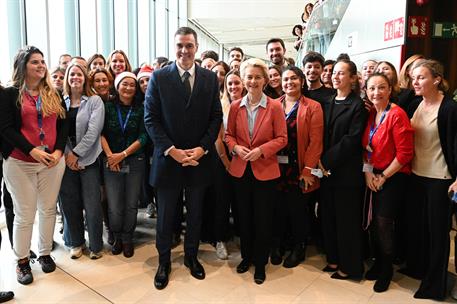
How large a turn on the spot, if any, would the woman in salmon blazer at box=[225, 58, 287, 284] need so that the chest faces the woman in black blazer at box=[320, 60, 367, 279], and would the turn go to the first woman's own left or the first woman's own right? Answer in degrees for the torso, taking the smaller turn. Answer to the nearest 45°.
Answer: approximately 90° to the first woman's own left

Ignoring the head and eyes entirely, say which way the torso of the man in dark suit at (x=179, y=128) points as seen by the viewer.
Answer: toward the camera

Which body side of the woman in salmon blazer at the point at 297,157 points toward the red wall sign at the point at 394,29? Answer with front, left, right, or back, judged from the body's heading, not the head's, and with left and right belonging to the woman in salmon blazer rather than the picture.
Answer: back

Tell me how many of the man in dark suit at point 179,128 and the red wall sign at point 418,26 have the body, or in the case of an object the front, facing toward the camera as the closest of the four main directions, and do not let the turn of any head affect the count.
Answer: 2

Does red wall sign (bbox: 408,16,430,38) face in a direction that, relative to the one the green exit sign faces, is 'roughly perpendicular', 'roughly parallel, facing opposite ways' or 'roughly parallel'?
roughly parallel

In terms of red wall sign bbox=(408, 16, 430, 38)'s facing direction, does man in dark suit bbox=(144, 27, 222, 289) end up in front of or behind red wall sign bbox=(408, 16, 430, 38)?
in front

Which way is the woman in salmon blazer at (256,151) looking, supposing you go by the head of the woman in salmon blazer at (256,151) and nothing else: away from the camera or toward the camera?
toward the camera

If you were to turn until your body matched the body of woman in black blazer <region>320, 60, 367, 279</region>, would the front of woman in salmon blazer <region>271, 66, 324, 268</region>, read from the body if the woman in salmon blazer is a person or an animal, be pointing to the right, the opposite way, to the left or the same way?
the same way

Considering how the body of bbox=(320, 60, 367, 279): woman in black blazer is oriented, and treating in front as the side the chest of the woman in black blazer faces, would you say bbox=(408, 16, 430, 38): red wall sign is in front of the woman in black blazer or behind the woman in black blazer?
behind

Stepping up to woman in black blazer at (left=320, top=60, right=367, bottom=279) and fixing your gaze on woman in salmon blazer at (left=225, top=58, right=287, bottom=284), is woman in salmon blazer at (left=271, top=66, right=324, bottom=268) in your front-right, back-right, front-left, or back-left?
front-right

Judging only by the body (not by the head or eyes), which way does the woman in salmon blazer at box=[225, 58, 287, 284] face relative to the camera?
toward the camera

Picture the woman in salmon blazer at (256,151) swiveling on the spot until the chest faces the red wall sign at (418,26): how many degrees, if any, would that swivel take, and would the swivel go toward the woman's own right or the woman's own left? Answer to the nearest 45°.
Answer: approximately 135° to the woman's own left

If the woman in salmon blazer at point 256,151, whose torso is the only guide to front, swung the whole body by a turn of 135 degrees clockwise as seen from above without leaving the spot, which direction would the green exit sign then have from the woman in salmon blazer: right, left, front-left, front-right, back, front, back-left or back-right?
right

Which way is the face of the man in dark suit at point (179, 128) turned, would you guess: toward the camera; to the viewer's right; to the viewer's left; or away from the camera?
toward the camera

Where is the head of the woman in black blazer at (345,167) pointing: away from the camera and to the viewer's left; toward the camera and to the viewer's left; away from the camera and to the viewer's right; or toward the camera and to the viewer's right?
toward the camera and to the viewer's left

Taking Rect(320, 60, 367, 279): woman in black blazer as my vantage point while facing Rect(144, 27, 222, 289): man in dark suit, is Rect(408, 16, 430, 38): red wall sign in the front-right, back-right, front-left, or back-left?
back-right

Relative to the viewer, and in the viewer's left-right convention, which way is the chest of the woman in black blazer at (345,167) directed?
facing the viewer and to the left of the viewer
